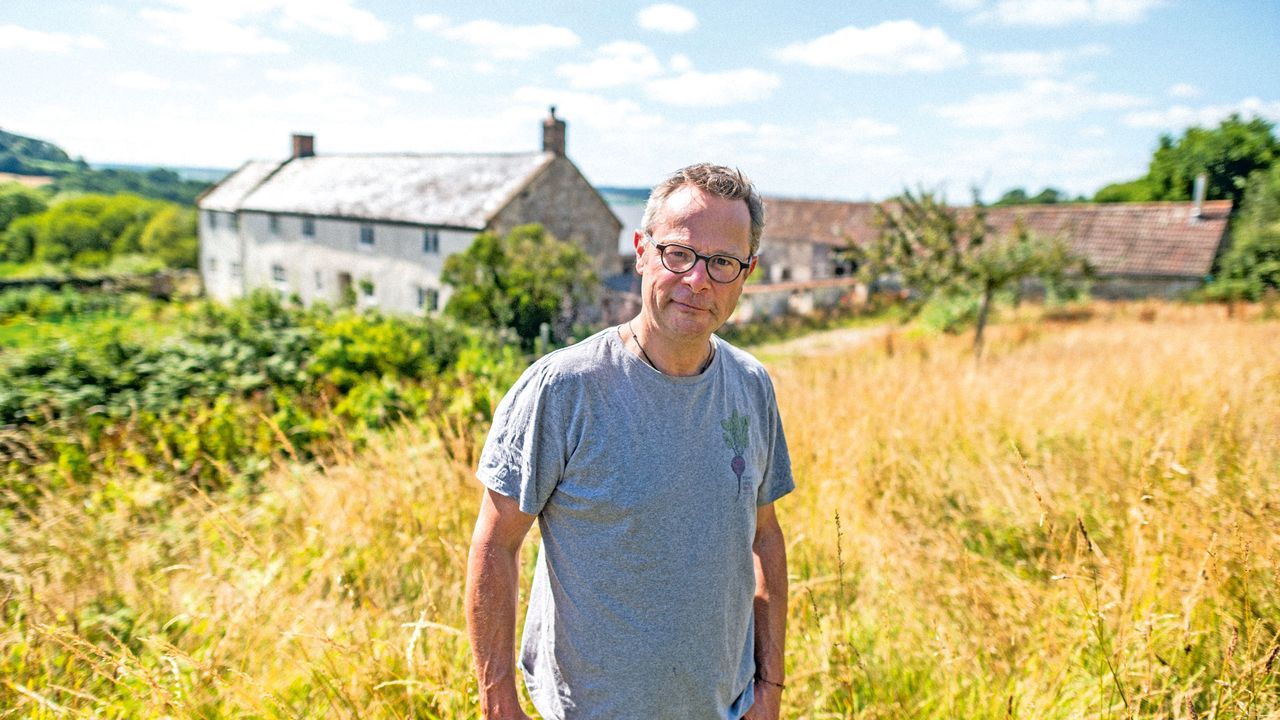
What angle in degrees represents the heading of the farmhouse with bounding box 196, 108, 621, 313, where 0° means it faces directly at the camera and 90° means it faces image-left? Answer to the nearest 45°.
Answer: approximately 45°

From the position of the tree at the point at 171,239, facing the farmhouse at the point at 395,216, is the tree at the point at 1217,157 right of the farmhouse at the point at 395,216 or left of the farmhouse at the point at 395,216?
left

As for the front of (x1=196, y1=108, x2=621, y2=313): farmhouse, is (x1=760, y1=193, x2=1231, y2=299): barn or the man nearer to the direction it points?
the man

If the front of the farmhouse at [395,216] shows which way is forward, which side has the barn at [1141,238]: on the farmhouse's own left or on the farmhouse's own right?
on the farmhouse's own left

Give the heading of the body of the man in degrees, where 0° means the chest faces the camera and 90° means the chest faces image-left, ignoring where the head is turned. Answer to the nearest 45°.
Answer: approximately 315°

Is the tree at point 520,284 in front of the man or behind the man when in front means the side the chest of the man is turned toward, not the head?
behind

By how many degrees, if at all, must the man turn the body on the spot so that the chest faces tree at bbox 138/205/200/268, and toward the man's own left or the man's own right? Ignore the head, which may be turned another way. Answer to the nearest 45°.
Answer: approximately 180°

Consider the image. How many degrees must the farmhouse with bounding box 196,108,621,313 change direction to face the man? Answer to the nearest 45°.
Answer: approximately 45° to its left

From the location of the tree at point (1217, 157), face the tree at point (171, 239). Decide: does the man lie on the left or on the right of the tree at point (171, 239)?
left

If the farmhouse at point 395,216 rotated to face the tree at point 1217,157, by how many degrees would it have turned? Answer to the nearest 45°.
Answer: approximately 135° to its left
